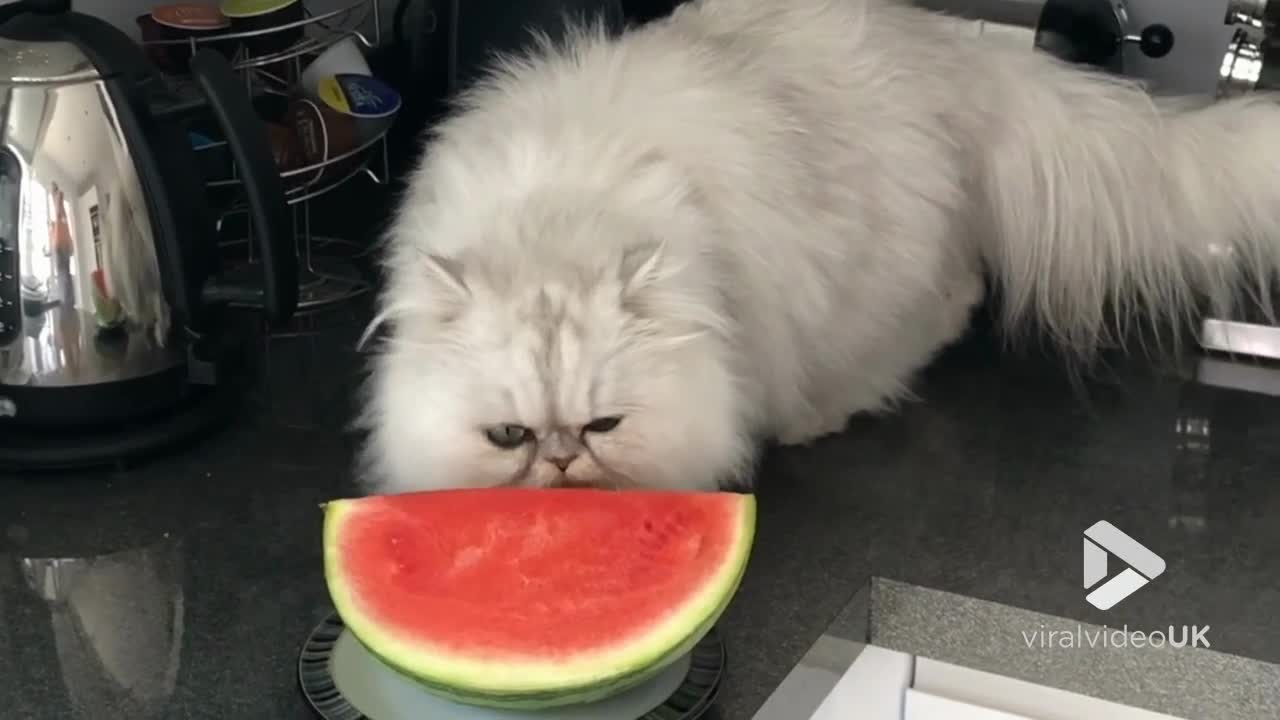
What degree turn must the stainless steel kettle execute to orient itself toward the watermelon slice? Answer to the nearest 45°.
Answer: approximately 135° to its left

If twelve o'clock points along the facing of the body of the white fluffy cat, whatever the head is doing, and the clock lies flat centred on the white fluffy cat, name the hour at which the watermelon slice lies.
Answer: The watermelon slice is roughly at 11 o'clock from the white fluffy cat.

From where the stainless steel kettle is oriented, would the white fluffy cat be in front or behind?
behind

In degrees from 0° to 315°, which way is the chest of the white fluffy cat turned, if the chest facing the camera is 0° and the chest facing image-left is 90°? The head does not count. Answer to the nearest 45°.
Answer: approximately 45°

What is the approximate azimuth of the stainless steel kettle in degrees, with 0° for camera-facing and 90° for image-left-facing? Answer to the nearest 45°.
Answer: approximately 90°

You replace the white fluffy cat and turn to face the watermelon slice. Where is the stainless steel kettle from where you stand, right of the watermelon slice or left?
right
